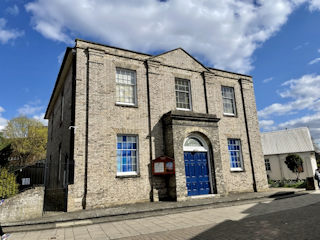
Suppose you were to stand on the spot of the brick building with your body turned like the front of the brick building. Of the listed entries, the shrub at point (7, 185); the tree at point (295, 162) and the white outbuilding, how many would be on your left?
2

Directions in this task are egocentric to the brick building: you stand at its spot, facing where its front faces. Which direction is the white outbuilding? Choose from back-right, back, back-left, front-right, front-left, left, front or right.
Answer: left

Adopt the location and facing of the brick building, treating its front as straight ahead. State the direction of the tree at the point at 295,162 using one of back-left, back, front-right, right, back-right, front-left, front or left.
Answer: left

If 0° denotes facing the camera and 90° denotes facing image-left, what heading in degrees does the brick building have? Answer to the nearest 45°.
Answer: approximately 315°

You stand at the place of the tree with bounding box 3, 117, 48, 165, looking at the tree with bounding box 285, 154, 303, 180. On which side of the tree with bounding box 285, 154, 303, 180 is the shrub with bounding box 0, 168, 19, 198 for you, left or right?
right

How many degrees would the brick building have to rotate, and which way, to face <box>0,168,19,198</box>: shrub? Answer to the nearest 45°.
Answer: approximately 90° to its right
